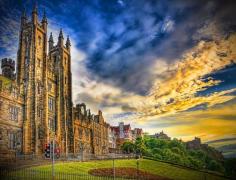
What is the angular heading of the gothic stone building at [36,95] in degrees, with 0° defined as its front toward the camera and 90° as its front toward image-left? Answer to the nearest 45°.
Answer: approximately 315°
